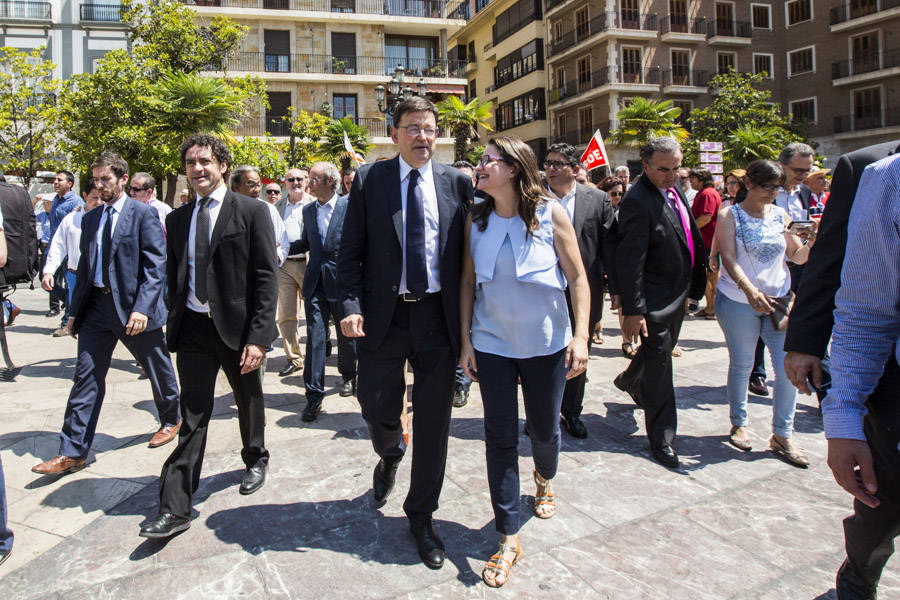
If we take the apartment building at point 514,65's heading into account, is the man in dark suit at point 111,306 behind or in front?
in front

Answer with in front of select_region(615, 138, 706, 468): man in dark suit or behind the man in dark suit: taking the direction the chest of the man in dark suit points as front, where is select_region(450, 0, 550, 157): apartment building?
behind

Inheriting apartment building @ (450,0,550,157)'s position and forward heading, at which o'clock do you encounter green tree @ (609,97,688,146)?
The green tree is roughly at 10 o'clock from the apartment building.

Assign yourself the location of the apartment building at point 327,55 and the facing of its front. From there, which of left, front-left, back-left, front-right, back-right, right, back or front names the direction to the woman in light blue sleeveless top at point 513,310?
front

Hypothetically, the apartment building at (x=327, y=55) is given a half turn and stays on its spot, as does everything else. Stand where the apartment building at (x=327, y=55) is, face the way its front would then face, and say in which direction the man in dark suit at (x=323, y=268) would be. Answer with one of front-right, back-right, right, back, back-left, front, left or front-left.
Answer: back

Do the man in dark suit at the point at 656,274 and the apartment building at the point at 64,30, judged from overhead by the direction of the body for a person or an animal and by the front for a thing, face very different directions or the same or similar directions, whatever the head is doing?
same or similar directions

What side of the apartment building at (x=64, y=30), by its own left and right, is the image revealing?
front

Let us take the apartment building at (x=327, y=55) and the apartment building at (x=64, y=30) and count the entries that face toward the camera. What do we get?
2

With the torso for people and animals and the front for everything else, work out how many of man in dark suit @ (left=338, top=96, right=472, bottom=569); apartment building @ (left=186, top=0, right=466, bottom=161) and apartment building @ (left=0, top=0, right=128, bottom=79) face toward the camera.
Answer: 3

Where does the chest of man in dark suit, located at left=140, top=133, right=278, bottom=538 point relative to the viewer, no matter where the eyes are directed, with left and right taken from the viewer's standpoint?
facing the viewer and to the left of the viewer

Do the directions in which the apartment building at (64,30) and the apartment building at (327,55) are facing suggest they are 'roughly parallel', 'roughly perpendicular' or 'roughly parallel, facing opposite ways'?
roughly parallel

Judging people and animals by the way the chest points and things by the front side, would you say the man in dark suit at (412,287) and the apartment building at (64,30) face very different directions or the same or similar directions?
same or similar directions

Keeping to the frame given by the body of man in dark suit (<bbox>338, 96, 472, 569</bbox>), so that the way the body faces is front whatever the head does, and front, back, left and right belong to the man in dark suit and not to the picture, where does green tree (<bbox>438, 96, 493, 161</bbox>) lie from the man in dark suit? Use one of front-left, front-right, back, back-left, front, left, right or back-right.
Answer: back

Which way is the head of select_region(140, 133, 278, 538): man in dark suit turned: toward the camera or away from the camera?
toward the camera

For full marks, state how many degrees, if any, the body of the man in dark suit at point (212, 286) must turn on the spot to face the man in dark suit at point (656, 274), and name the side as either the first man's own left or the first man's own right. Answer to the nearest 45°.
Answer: approximately 135° to the first man's own left
